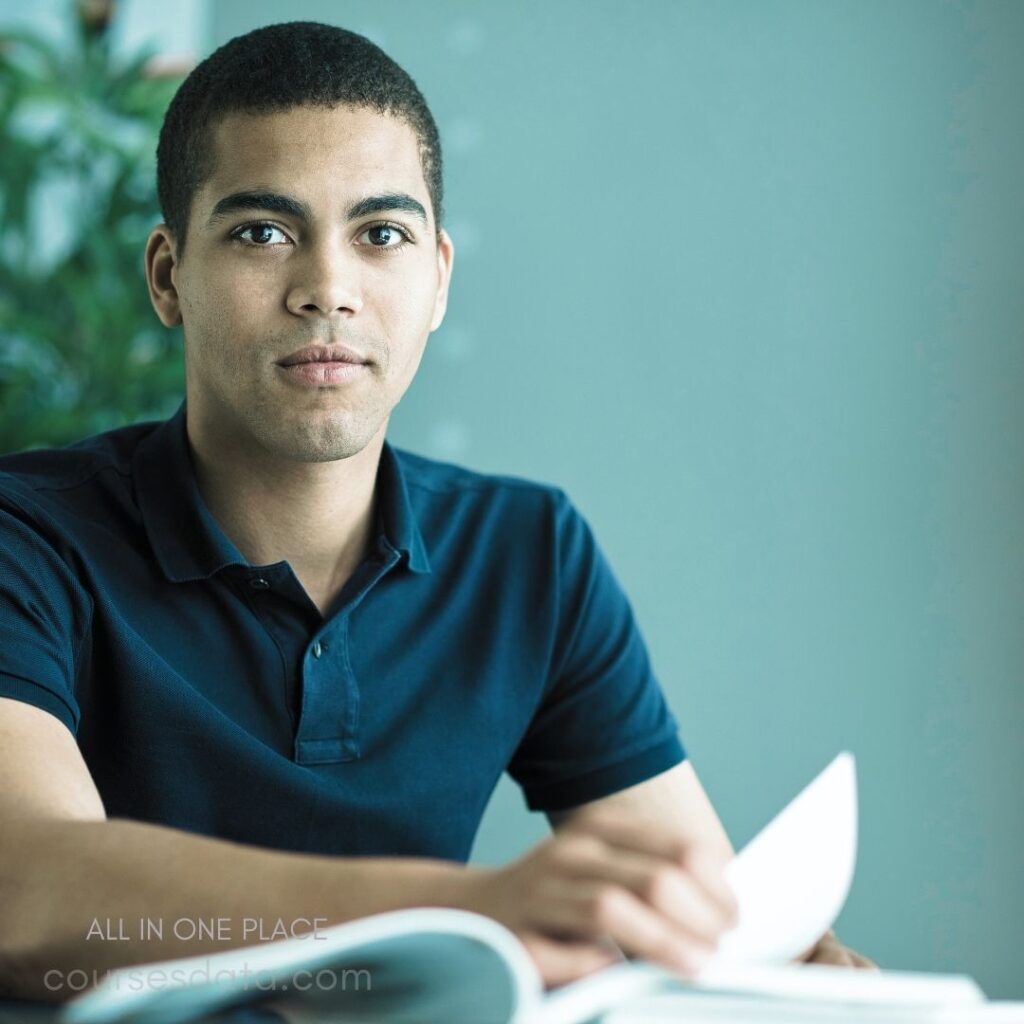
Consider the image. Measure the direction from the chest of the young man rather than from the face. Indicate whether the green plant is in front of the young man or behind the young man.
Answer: behind

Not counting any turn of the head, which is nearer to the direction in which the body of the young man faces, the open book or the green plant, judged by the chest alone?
the open book

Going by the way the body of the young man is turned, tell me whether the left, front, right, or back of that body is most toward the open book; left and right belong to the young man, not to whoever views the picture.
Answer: front

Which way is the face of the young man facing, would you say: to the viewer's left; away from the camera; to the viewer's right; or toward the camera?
toward the camera

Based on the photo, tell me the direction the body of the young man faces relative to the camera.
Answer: toward the camera
